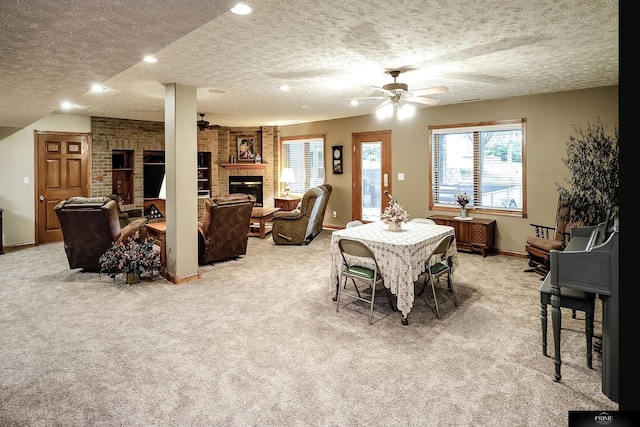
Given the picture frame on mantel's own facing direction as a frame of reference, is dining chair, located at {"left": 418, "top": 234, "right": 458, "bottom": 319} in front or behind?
in front

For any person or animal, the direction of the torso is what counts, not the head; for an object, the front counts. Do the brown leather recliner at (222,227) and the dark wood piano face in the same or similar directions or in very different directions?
same or similar directions

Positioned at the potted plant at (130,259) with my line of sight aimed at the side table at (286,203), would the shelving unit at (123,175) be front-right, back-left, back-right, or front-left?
front-left

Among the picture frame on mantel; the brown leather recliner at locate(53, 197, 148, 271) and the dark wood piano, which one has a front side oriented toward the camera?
the picture frame on mantel

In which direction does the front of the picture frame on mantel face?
toward the camera

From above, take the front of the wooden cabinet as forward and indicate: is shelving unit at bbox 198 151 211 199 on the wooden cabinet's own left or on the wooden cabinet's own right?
on the wooden cabinet's own right

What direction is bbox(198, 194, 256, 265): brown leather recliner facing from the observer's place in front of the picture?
facing away from the viewer and to the left of the viewer

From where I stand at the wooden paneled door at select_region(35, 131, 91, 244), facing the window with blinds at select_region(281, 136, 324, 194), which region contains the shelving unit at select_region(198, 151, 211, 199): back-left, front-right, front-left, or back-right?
front-left

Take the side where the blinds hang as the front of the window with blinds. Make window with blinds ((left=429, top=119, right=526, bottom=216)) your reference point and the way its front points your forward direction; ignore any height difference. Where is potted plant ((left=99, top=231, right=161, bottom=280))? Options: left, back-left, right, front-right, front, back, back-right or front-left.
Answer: front

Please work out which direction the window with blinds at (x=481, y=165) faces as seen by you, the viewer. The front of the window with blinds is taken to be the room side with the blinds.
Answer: facing the viewer and to the left of the viewer

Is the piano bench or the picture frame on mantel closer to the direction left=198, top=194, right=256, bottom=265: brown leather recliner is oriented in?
the picture frame on mantel

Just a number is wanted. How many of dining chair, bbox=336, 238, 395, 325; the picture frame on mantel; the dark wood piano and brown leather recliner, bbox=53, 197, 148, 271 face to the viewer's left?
1

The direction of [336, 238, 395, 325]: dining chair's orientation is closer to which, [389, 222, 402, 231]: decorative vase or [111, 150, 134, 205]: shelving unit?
the decorative vase
